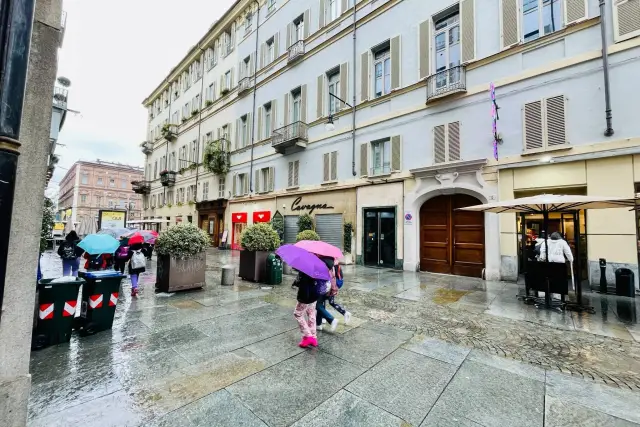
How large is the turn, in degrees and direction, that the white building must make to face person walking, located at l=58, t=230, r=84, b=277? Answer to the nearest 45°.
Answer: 0° — it already faces them

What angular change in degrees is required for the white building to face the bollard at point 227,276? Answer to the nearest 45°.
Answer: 0° — it already faces it

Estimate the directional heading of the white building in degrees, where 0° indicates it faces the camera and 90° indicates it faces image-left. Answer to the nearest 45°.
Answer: approximately 45°

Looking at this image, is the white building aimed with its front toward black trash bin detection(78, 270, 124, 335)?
yes

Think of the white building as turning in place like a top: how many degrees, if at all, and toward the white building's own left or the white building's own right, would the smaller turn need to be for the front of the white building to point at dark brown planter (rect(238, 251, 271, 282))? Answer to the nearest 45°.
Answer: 0° — it already faces it
